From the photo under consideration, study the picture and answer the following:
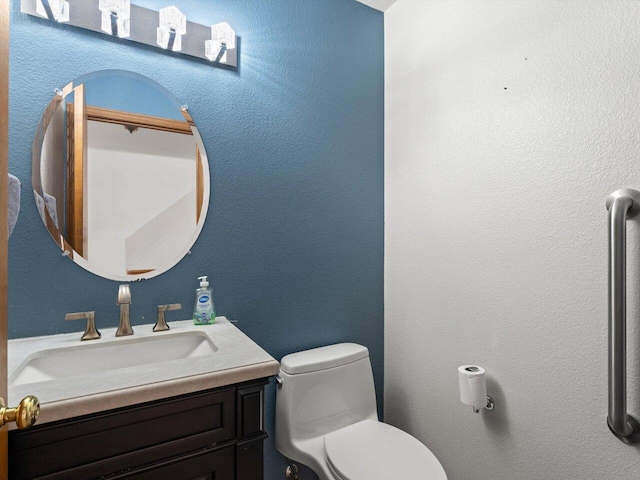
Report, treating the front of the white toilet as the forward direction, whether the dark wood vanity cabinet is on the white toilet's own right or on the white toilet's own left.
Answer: on the white toilet's own right

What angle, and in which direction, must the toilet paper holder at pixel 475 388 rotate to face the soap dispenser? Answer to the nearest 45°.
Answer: approximately 45° to its right

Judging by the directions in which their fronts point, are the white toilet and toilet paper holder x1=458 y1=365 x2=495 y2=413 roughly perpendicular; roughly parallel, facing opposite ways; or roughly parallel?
roughly perpendicular

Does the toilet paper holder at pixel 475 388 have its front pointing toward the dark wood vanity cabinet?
yes

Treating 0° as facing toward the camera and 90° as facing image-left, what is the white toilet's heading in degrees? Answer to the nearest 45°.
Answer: approximately 315°

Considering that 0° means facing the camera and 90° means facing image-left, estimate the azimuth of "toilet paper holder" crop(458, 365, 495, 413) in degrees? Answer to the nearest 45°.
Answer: approximately 45°
